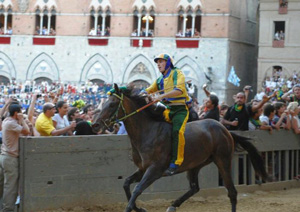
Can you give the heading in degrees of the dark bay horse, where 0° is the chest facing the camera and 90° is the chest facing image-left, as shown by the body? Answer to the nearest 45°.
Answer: approximately 90°

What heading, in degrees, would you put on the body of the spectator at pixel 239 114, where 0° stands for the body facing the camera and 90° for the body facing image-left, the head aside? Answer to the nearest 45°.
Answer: approximately 0°

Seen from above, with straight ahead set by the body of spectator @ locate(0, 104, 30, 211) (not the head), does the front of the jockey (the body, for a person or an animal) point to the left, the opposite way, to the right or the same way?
the opposite way

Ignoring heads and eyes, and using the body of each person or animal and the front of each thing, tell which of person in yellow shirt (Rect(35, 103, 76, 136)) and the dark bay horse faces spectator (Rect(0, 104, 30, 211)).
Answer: the dark bay horse

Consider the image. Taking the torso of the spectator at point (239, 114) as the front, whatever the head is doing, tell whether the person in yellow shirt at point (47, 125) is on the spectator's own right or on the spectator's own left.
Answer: on the spectator's own right

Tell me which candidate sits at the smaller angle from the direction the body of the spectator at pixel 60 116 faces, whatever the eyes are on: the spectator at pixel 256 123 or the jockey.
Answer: the jockey

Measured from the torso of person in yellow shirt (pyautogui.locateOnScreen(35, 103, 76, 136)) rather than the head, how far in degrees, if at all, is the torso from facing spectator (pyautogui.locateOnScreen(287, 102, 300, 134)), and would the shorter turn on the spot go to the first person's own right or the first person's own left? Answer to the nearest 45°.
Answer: approximately 45° to the first person's own left
